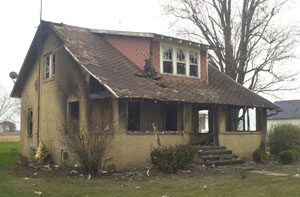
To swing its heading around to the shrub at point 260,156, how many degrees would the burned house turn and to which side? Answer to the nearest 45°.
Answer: approximately 45° to its left

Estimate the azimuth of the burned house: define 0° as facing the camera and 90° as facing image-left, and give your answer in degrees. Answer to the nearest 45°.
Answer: approximately 315°

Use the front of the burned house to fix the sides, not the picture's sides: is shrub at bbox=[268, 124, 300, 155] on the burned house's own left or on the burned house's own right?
on the burned house's own left

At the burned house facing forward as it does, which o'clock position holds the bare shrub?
The bare shrub is roughly at 2 o'clock from the burned house.

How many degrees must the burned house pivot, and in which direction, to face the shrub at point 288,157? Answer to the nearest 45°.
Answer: approximately 45° to its left
